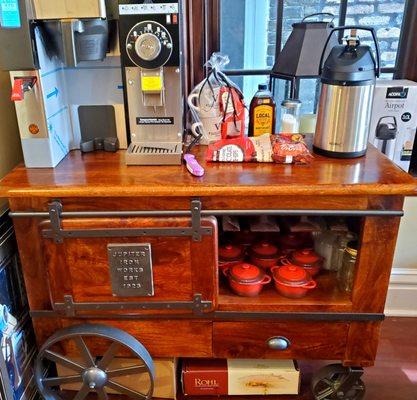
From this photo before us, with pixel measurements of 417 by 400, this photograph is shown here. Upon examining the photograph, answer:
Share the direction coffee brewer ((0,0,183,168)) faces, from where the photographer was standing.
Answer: facing the viewer

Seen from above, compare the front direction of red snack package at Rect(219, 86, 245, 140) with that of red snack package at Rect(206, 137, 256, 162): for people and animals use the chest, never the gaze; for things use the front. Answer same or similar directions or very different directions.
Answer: same or similar directions

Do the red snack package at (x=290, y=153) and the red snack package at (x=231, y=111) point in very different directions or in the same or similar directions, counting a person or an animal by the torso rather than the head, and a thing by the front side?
same or similar directions

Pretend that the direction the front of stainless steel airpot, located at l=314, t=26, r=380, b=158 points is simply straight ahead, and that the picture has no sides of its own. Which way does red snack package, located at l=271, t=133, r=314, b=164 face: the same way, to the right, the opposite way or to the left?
the same way

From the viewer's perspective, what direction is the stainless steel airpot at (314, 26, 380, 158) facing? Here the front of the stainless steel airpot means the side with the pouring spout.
toward the camera

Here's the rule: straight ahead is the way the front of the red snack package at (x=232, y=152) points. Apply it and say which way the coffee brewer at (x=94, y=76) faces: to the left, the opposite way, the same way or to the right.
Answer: the same way
